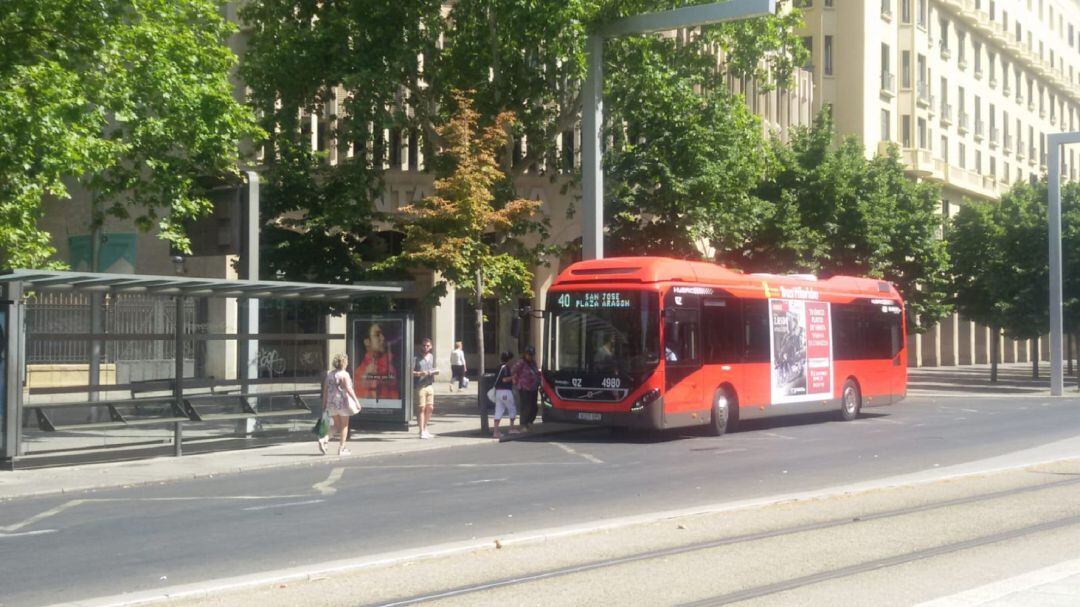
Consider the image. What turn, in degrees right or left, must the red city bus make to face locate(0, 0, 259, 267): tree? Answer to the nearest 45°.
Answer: approximately 45° to its right

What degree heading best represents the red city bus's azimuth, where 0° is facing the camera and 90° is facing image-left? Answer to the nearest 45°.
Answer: approximately 45°

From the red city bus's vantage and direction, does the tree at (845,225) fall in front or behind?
behind

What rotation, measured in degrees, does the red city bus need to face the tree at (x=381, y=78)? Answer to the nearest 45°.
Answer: approximately 90° to its right

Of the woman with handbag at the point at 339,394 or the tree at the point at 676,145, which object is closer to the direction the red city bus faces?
the woman with handbag

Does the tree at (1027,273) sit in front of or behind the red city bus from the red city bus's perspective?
behind

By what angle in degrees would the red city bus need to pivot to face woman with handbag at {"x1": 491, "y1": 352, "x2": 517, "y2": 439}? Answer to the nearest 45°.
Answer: approximately 45° to its right

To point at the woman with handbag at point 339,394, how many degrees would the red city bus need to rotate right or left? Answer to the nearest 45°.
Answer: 0° — it already faces them

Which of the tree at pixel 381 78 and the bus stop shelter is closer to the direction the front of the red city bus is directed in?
the bus stop shelter
